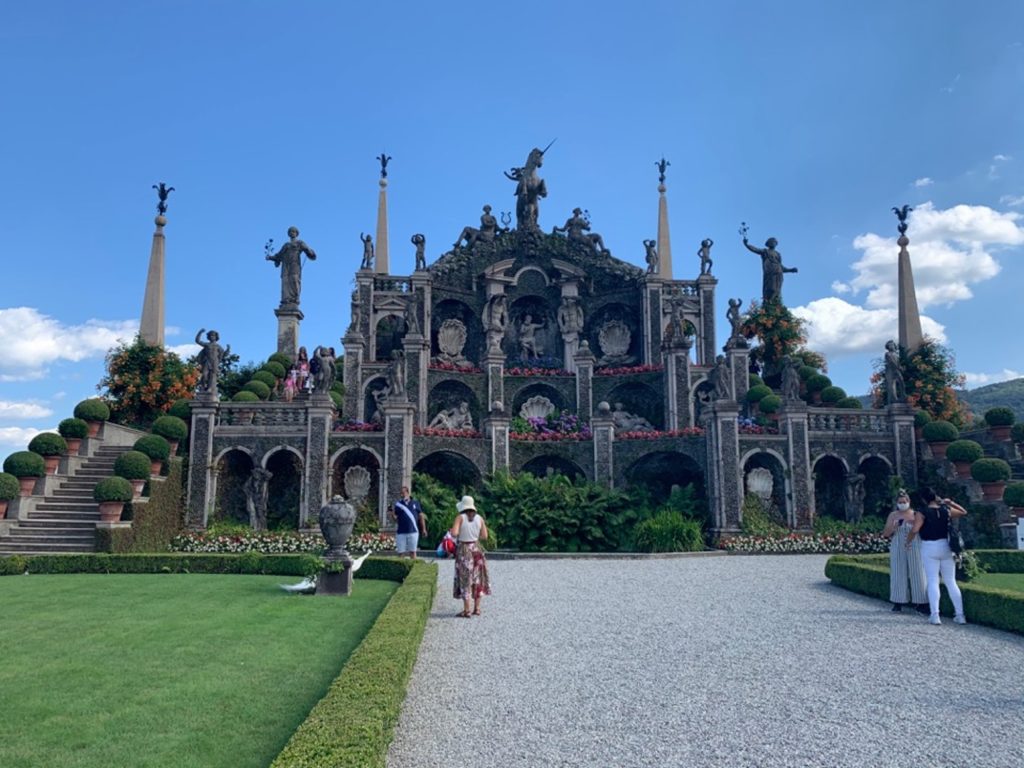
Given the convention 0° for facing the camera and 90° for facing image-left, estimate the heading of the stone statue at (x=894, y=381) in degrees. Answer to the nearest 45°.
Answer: approximately 0°

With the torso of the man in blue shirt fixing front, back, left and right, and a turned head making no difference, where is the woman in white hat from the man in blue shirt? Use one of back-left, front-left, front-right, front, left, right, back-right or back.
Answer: front

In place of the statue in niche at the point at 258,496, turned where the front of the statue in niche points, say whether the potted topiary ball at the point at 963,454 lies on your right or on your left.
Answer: on your left

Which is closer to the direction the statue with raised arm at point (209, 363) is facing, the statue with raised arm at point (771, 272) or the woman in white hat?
the woman in white hat

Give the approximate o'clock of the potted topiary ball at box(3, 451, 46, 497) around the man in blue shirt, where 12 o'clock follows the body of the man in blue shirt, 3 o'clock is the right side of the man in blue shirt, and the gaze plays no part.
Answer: The potted topiary ball is roughly at 4 o'clock from the man in blue shirt.

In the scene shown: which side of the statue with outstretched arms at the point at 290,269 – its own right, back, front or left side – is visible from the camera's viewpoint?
front

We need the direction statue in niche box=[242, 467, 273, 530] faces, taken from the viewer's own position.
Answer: facing the viewer

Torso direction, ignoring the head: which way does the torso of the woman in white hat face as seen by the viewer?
away from the camera
